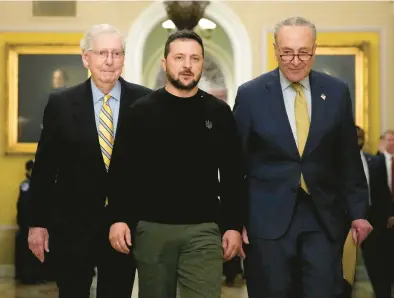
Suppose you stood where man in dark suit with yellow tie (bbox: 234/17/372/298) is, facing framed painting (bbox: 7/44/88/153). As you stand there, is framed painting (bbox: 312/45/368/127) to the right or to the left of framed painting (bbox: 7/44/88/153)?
right

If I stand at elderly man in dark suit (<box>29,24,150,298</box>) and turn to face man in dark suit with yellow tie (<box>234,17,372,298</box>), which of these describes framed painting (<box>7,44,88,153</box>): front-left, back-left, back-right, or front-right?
back-left

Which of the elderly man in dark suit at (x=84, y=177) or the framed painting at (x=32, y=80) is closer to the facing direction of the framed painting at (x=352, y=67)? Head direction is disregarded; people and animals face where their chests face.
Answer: the elderly man in dark suit

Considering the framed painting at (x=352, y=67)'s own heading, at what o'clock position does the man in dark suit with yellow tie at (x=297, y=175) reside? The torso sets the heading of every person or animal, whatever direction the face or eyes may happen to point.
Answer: The man in dark suit with yellow tie is roughly at 12 o'clock from the framed painting.

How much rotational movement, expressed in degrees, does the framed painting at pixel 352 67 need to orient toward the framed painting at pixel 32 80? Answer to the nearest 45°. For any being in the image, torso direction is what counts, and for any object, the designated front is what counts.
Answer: approximately 90° to its right
